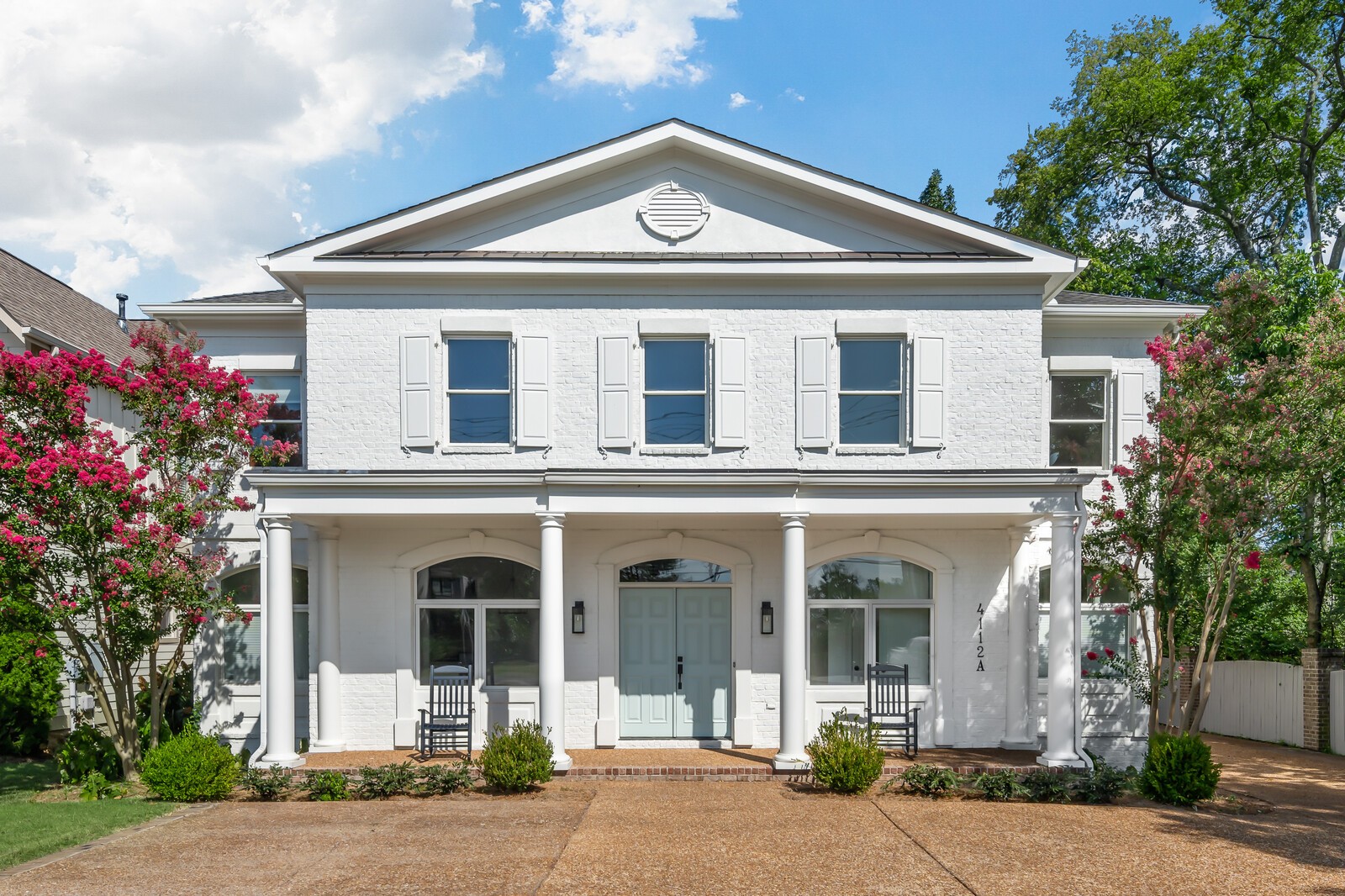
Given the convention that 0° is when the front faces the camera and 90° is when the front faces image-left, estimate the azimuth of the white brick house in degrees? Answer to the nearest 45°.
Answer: approximately 0°

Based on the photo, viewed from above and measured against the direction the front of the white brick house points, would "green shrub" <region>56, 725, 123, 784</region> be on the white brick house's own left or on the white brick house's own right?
on the white brick house's own right

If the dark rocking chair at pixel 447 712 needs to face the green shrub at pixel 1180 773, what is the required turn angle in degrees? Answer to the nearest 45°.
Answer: approximately 45° to its left

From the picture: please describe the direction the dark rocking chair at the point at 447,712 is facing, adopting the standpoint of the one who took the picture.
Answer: facing the viewer

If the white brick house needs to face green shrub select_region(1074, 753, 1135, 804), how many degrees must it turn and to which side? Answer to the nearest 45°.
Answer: approximately 45° to its left
